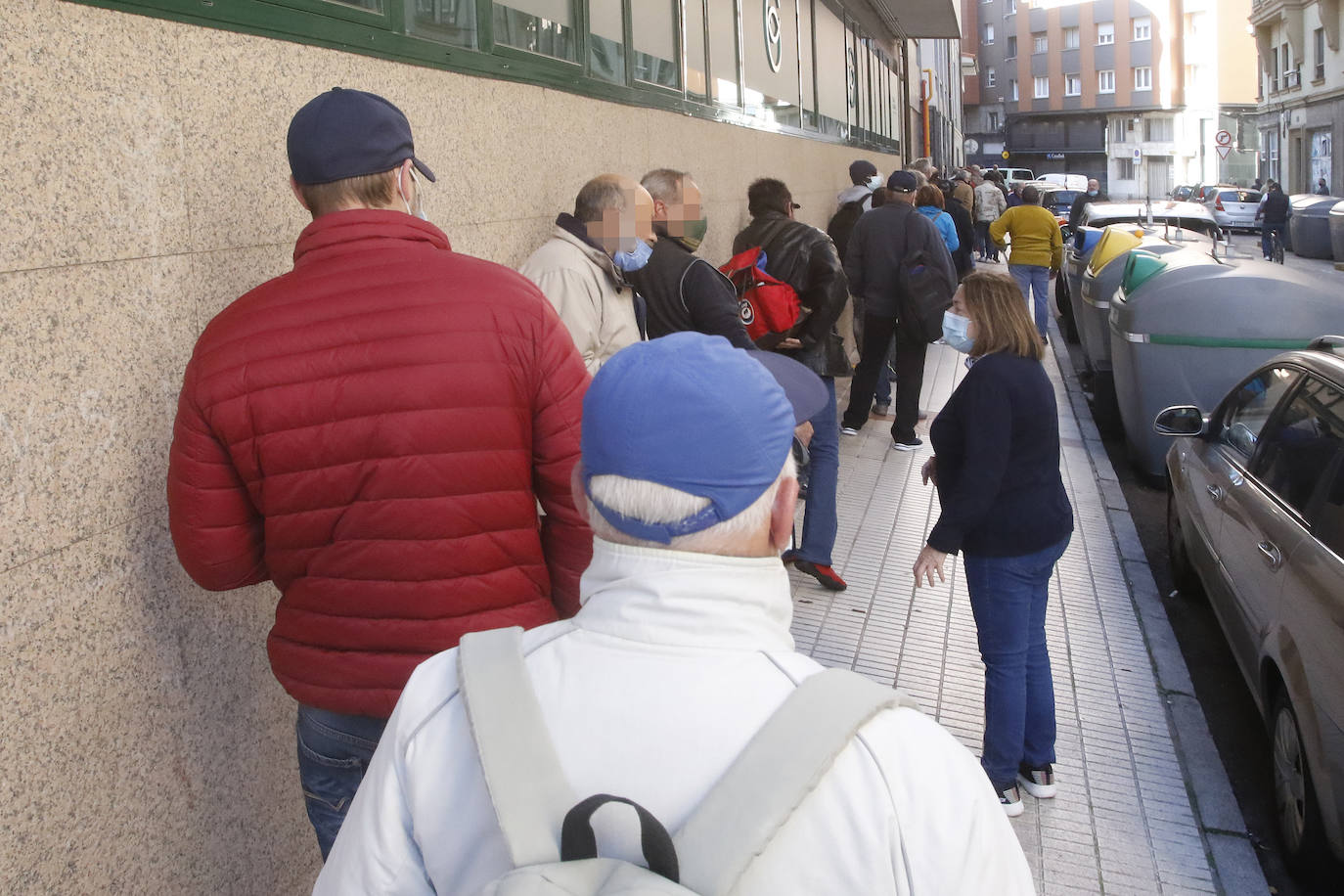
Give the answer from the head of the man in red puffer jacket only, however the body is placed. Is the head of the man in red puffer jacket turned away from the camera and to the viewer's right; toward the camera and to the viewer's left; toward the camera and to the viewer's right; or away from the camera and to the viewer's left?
away from the camera and to the viewer's right

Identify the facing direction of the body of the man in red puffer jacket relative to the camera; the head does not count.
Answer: away from the camera

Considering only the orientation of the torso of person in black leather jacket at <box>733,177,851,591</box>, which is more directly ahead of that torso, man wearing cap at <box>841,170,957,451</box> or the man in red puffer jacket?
the man wearing cap

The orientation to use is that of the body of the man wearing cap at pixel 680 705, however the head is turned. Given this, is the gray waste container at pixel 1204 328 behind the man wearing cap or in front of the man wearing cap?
in front

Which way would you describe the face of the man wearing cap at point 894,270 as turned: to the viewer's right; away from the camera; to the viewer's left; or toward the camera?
away from the camera

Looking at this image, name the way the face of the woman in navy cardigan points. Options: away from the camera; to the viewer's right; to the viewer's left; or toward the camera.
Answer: to the viewer's left

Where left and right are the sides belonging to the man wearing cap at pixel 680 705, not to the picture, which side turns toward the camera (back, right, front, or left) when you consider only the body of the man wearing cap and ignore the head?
back

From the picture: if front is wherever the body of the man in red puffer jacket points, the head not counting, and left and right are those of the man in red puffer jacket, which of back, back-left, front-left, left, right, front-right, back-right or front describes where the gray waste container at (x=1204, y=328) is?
front-right

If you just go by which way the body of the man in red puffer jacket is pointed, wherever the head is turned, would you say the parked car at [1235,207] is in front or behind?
in front
